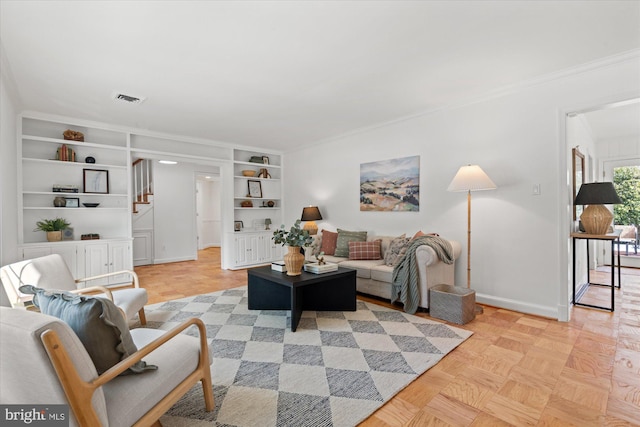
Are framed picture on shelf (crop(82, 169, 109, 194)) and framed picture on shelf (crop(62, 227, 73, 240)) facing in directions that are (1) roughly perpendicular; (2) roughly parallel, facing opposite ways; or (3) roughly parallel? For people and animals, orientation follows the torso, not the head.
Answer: roughly parallel

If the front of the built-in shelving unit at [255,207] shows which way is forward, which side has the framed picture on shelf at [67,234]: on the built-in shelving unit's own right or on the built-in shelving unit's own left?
on the built-in shelving unit's own right

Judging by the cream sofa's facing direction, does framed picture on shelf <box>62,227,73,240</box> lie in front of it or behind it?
in front

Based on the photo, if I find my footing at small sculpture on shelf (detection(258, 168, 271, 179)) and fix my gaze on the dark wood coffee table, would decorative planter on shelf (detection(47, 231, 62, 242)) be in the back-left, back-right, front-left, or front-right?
front-right

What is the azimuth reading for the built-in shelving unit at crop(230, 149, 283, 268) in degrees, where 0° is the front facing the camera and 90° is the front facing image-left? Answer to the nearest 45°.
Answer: approximately 315°

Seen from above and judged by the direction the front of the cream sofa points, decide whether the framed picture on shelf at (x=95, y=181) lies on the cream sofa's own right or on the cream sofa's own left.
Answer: on the cream sofa's own right

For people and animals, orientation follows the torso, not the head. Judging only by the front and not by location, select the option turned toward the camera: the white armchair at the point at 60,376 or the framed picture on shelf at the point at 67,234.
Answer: the framed picture on shelf

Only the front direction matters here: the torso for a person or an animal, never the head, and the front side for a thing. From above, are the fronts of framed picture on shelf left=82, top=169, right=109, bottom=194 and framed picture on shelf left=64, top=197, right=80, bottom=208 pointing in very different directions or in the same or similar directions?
same or similar directions

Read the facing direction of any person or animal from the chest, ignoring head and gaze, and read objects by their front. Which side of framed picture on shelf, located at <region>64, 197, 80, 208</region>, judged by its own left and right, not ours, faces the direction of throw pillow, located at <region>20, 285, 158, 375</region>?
front

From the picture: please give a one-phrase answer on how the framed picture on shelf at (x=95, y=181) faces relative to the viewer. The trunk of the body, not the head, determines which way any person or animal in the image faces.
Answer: facing the viewer

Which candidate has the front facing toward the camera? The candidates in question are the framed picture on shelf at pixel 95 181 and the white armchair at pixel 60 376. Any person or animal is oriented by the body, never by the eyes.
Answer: the framed picture on shelf

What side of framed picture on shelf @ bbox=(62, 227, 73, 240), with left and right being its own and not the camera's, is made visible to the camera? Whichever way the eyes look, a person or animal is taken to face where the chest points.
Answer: front

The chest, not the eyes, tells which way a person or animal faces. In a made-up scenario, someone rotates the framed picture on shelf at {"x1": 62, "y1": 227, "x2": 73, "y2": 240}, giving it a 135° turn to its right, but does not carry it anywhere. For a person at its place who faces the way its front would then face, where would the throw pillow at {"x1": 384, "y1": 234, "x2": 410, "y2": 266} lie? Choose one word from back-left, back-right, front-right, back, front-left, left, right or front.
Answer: back

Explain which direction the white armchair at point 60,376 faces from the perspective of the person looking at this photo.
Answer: facing away from the viewer and to the right of the viewer

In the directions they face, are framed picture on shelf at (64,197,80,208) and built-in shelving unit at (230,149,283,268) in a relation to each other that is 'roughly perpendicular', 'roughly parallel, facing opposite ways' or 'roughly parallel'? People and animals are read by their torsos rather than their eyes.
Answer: roughly parallel

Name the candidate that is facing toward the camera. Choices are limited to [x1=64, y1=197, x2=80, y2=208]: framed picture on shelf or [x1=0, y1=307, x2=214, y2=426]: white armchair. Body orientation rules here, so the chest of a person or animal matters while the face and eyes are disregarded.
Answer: the framed picture on shelf

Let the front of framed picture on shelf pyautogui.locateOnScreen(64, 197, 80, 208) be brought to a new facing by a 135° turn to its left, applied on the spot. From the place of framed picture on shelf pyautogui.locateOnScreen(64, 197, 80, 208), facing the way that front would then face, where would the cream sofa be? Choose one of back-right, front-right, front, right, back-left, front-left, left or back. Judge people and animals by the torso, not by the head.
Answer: right

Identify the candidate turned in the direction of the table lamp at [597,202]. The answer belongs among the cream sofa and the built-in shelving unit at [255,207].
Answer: the built-in shelving unit

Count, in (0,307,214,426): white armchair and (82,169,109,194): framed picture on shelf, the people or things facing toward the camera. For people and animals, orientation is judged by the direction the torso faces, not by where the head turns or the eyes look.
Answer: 1
